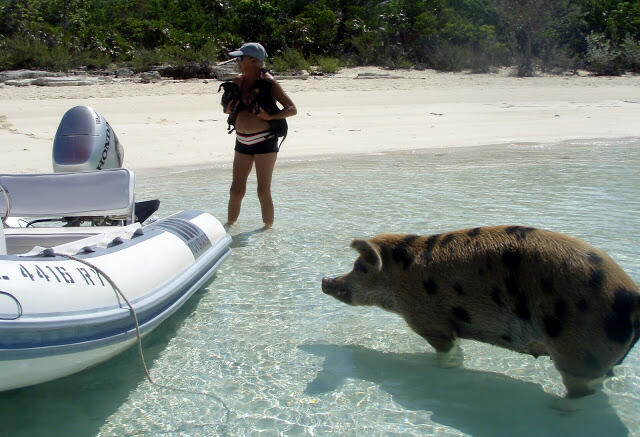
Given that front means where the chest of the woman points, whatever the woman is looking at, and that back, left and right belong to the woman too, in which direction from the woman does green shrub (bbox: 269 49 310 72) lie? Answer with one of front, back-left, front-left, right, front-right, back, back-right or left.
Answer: back-right

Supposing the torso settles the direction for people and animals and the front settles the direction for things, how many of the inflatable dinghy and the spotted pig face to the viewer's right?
0

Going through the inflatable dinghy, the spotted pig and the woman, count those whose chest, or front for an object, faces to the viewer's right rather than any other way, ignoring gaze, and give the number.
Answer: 0

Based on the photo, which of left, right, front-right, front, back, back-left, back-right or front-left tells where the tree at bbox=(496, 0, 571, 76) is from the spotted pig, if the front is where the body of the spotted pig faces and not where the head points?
right

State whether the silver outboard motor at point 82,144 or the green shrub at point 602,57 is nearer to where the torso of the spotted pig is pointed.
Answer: the silver outboard motor

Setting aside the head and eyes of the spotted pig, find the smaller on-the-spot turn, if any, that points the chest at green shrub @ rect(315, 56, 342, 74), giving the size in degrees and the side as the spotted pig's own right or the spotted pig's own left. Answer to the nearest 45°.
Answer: approximately 90° to the spotted pig's own right

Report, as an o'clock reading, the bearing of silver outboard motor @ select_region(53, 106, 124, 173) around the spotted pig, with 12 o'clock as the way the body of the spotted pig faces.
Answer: The silver outboard motor is roughly at 1 o'clock from the spotted pig.

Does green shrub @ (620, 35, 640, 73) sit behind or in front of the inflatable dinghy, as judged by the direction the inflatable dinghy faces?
behind

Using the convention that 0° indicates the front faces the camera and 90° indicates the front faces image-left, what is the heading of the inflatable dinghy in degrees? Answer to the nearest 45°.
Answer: approximately 45°

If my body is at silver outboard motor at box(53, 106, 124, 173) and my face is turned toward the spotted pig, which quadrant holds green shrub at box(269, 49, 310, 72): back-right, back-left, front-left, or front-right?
back-left

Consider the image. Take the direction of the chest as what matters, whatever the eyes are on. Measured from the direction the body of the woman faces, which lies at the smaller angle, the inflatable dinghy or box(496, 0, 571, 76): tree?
the inflatable dinghy

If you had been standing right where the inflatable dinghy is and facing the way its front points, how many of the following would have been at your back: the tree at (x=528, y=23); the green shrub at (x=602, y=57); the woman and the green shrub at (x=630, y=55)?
4

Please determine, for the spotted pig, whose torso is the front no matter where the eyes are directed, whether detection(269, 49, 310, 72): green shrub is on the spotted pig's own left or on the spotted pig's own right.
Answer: on the spotted pig's own right

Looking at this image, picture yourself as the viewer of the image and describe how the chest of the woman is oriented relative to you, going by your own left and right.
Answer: facing the viewer and to the left of the viewer

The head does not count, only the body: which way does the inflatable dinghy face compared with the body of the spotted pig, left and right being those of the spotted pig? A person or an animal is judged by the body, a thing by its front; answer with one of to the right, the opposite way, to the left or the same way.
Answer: to the left

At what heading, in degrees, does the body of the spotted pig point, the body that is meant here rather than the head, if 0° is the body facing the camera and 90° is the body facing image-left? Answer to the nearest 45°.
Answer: approximately 90°
